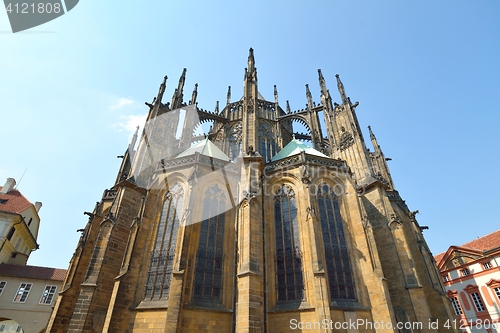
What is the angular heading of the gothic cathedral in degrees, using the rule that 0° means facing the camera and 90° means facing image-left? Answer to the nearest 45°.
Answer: approximately 180°
